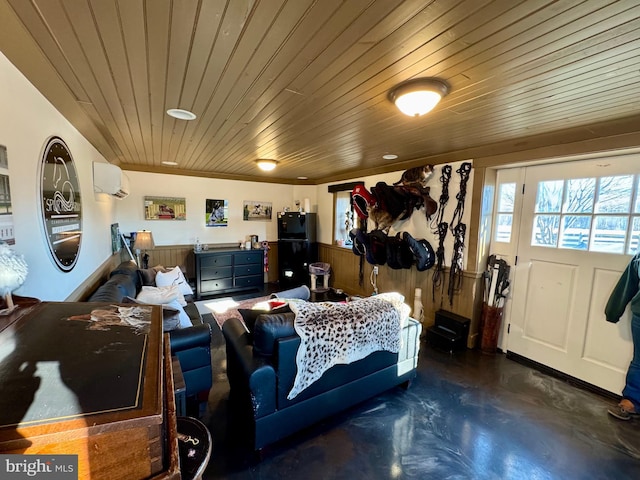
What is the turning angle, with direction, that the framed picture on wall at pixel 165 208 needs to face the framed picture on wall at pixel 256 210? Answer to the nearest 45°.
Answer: approximately 90° to its left

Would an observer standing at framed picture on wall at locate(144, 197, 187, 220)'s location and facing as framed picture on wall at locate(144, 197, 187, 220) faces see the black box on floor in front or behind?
in front

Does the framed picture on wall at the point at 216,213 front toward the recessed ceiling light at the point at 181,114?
yes

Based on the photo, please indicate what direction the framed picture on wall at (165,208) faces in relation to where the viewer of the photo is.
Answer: facing the viewer

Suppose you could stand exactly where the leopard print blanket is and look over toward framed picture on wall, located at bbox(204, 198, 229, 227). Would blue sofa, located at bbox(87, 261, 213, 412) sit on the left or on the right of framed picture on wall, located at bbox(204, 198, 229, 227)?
left

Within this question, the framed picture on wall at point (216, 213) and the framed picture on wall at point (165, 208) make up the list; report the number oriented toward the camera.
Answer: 2

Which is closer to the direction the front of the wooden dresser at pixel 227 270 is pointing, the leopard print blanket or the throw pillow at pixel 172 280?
the leopard print blanket

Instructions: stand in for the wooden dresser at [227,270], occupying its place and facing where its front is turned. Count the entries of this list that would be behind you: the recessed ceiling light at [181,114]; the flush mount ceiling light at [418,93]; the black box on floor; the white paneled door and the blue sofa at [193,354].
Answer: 0

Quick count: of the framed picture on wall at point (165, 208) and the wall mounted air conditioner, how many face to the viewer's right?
1

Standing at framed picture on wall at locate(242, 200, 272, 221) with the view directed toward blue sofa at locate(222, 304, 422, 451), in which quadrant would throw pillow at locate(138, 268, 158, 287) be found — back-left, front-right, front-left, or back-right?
front-right

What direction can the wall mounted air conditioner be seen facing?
to the viewer's right

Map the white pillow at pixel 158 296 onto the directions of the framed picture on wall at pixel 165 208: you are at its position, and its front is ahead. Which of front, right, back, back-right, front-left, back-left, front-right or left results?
front

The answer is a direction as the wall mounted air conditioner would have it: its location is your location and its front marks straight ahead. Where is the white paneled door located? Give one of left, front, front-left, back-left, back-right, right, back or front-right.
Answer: front-right

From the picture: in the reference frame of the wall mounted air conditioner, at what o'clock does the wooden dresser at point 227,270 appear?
The wooden dresser is roughly at 11 o'clock from the wall mounted air conditioner.

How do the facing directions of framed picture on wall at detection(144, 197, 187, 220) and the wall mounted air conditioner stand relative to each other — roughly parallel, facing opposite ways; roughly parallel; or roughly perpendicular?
roughly perpendicular

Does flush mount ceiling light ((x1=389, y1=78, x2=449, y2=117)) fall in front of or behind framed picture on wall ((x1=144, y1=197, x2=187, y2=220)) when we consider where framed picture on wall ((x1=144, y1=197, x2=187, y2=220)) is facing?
in front

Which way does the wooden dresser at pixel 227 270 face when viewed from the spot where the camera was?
facing the viewer and to the right of the viewer

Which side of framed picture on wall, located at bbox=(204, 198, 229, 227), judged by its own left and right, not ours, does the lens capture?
front

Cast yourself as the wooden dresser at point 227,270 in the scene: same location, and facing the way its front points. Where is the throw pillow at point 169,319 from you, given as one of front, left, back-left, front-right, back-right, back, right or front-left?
front-right
